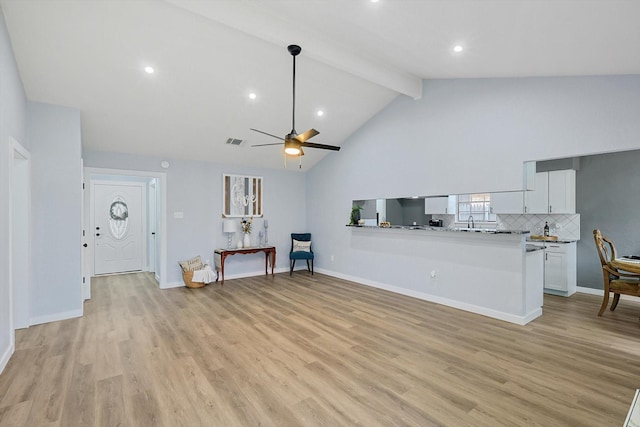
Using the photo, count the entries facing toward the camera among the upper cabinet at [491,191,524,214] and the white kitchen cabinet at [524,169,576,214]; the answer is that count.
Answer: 2

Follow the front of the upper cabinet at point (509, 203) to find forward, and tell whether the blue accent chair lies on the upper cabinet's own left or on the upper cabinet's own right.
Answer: on the upper cabinet's own right
